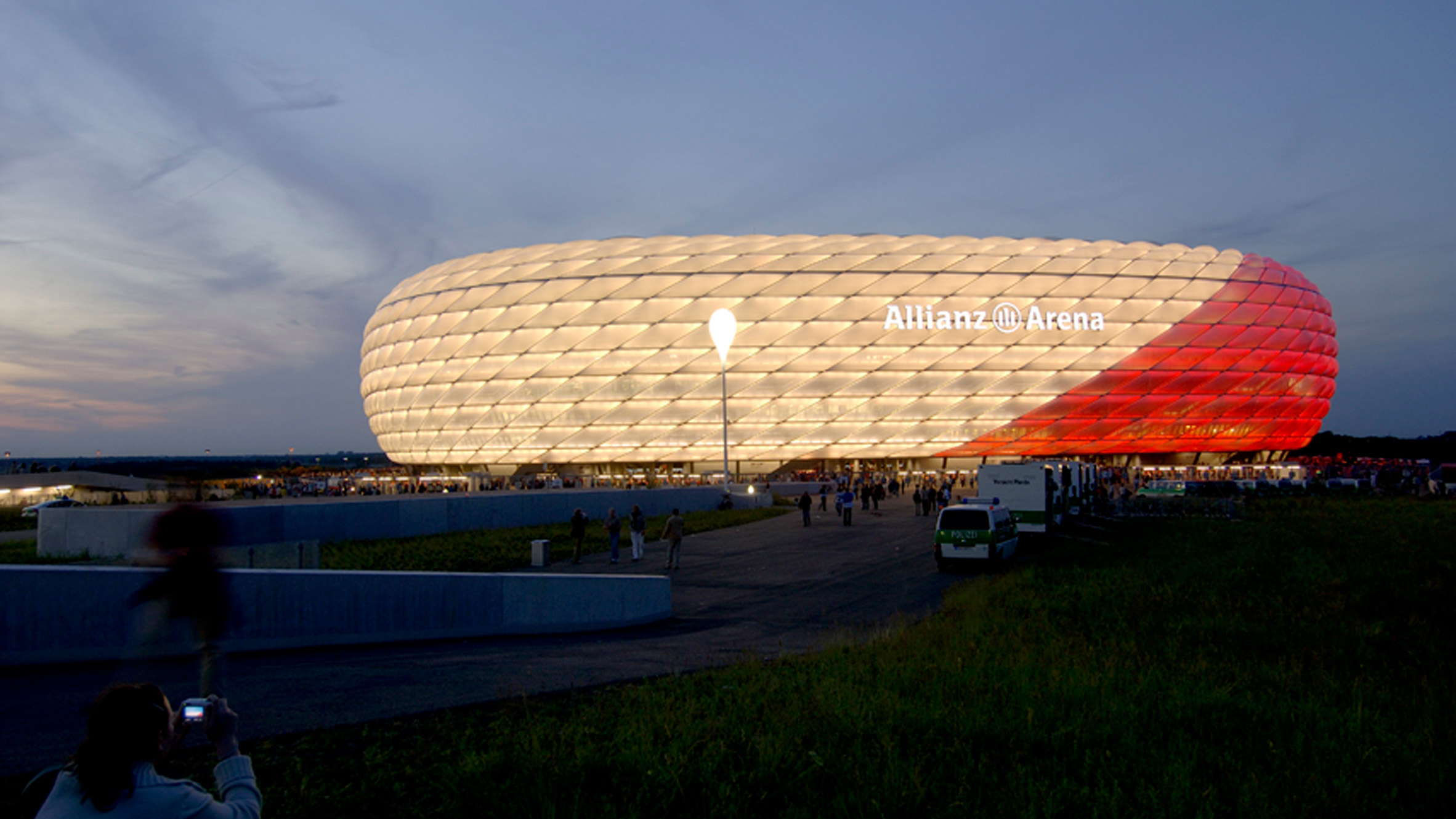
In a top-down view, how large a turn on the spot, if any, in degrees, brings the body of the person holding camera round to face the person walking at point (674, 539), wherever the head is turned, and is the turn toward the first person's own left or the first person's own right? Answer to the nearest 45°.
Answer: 0° — they already face them

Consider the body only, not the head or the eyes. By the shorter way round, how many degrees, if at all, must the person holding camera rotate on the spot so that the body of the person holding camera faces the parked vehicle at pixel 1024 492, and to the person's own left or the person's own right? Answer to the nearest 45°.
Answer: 0° — they already face it

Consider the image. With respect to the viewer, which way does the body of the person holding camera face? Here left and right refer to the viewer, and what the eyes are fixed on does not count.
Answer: facing away from the viewer and to the right of the viewer
